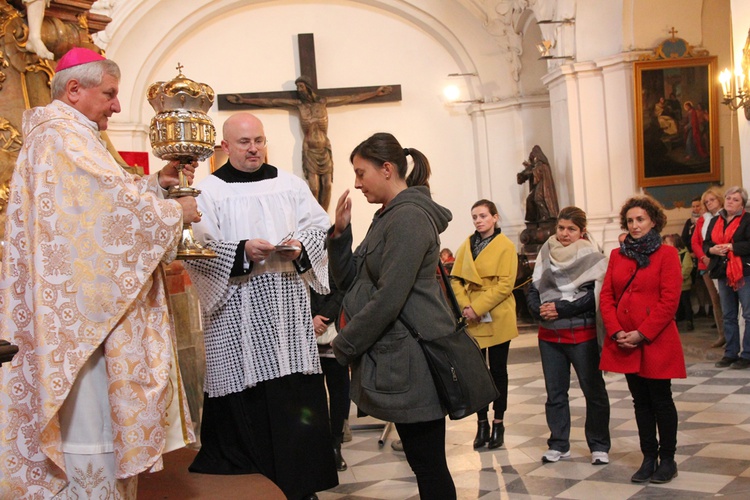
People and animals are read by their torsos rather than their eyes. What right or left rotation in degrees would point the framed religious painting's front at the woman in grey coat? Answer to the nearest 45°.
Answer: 0° — it already faces them

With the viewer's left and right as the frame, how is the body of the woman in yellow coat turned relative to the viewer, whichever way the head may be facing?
facing the viewer and to the left of the viewer

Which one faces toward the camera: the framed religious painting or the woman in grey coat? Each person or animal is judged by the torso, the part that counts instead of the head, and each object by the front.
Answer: the framed religious painting

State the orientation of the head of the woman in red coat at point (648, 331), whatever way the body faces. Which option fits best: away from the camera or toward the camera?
toward the camera

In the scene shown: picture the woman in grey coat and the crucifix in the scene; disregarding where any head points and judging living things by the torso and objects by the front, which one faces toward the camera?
the crucifix

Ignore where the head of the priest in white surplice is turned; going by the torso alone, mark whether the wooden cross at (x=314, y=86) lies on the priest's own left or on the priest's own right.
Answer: on the priest's own left

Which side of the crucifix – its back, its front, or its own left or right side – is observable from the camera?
front

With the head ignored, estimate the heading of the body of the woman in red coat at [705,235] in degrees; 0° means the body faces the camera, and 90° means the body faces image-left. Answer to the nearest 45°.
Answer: approximately 45°

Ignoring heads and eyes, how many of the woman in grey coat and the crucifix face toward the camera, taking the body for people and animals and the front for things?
1

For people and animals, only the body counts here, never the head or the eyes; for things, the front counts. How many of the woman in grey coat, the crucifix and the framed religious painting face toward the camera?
2

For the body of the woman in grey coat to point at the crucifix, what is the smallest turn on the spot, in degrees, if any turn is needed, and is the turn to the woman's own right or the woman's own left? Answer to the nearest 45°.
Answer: approximately 90° to the woman's own right

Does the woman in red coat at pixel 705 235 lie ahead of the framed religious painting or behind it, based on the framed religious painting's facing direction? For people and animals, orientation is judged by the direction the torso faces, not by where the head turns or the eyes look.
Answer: ahead

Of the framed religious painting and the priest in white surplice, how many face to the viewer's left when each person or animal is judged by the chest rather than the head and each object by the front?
0

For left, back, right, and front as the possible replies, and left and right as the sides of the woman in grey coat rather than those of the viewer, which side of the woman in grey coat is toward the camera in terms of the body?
left

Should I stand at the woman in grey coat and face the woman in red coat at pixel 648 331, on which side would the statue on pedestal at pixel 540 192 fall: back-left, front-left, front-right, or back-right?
front-left
